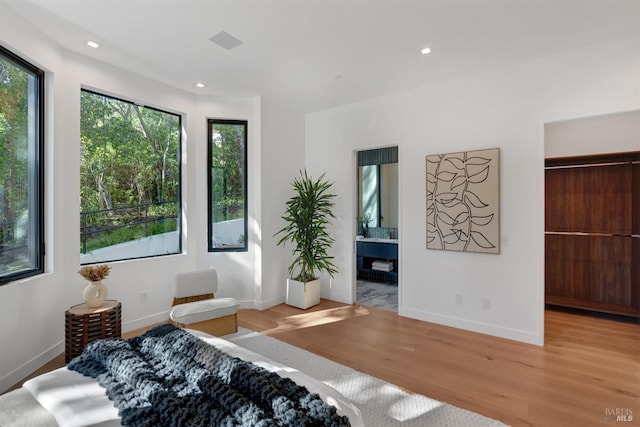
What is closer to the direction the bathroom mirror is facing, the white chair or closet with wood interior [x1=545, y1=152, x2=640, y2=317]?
the white chair

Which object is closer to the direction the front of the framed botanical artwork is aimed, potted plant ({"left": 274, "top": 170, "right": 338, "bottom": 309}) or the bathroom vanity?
the potted plant

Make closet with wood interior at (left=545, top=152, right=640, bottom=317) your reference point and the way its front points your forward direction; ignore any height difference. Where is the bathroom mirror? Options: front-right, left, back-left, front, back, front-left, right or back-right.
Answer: front-right

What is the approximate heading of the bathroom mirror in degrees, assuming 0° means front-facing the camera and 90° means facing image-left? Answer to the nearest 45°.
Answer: approximately 45°

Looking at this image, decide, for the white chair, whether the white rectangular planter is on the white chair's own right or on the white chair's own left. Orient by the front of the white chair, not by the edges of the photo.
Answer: on the white chair's own left

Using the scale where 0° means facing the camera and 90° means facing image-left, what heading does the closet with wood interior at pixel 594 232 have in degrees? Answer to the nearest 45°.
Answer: approximately 45°

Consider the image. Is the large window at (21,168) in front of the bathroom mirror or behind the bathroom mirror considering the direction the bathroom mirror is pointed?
in front

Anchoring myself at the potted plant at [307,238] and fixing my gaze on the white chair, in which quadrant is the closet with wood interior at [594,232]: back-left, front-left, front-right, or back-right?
back-left

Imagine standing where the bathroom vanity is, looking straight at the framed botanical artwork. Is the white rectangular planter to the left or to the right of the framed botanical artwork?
right

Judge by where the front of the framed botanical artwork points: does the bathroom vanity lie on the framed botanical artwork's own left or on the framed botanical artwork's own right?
on the framed botanical artwork's own right
